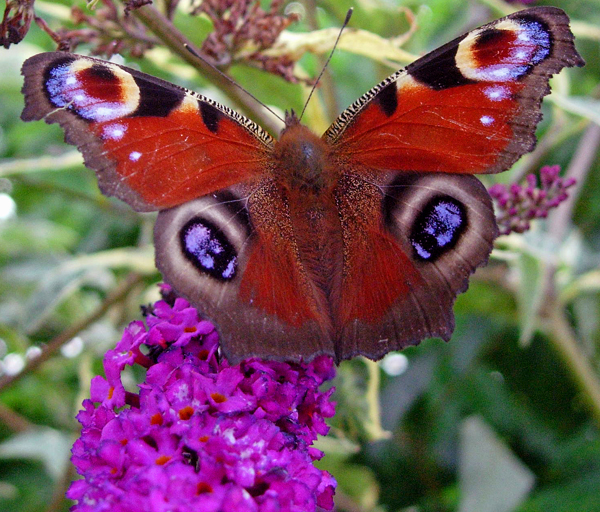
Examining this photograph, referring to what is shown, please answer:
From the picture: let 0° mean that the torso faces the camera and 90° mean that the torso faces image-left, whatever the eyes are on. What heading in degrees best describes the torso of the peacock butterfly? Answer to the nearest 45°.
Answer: approximately 180°
